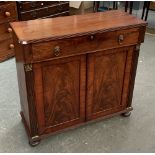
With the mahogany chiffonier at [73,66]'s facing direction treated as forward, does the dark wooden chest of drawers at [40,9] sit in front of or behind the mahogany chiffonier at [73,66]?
behind

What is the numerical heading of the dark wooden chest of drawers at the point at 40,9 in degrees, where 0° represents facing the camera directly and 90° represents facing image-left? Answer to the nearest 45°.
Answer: approximately 315°

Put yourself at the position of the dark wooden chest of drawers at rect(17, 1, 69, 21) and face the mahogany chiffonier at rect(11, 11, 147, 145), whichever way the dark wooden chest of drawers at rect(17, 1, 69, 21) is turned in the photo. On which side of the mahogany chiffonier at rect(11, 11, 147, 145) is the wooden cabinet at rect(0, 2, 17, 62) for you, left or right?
right

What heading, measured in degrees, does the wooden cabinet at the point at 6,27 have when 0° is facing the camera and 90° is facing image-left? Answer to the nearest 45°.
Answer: approximately 315°

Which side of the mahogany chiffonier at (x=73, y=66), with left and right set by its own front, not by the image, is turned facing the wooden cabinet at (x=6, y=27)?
back

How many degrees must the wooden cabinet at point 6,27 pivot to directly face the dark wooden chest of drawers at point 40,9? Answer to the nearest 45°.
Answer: approximately 90° to its left

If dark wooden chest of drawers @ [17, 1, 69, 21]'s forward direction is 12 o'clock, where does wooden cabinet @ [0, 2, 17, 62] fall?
The wooden cabinet is roughly at 3 o'clock from the dark wooden chest of drawers.
